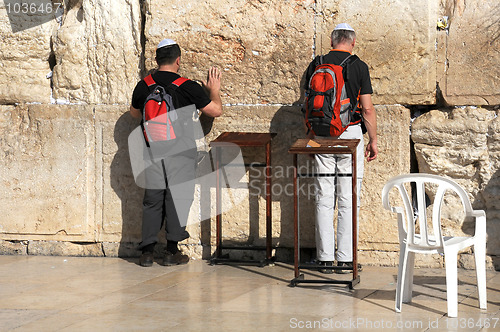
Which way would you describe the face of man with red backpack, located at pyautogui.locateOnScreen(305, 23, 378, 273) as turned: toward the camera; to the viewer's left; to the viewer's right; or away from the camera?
away from the camera

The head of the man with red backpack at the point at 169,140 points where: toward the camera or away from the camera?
away from the camera

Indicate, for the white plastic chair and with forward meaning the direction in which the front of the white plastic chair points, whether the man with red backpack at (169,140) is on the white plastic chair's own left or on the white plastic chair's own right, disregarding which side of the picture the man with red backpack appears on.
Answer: on the white plastic chair's own left

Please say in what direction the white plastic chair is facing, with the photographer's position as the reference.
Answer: facing away from the viewer and to the right of the viewer
